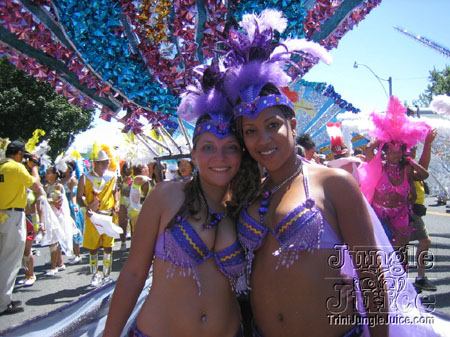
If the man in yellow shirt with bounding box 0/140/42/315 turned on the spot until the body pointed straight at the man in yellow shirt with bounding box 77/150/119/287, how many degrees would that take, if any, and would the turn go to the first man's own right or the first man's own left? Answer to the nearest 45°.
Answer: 0° — they already face them

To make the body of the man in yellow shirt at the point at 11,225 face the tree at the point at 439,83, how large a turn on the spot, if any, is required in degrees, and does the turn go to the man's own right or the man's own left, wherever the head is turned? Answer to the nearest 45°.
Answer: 0° — they already face it

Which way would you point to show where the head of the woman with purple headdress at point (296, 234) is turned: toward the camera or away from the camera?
toward the camera

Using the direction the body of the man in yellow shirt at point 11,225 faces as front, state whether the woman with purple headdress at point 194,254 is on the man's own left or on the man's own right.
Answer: on the man's own right

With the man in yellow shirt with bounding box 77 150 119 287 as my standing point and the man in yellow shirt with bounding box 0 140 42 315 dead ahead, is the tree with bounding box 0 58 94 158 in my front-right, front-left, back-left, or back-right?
back-right

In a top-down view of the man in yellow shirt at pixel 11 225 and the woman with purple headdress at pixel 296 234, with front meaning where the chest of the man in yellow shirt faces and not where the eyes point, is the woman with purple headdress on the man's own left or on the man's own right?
on the man's own right

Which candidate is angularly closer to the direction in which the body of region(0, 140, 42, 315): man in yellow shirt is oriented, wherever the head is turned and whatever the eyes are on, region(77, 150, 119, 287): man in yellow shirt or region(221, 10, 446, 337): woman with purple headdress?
the man in yellow shirt

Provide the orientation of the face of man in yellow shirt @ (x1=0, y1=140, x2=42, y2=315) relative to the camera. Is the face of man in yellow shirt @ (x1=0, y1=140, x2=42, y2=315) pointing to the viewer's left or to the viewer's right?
to the viewer's right

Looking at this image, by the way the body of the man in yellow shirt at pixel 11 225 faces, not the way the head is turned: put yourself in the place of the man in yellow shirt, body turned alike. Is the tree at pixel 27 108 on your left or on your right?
on your left

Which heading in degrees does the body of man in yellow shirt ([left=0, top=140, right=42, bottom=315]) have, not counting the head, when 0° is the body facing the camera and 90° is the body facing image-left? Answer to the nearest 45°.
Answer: approximately 225°
